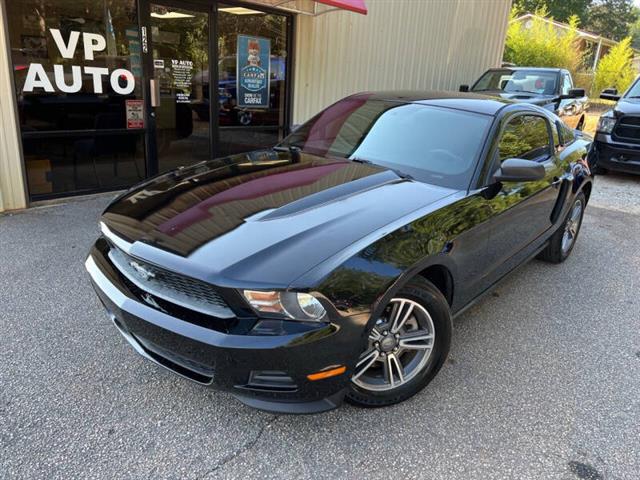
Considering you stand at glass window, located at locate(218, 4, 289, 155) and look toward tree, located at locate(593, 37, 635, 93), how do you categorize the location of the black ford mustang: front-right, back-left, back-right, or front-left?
back-right

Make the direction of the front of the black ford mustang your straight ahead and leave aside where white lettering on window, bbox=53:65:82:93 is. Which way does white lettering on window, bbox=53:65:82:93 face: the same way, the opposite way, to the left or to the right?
to the left

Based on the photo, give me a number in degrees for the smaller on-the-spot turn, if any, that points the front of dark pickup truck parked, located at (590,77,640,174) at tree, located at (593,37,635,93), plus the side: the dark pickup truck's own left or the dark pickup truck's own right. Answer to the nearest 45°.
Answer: approximately 180°

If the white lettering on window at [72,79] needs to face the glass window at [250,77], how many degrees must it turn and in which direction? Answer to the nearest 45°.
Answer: approximately 135° to its left

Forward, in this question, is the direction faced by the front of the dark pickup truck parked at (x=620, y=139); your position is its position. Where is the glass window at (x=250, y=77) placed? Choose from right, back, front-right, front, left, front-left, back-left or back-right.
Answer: front-right

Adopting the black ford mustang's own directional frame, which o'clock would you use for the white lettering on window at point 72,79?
The white lettering on window is roughly at 3 o'clock from the black ford mustang.

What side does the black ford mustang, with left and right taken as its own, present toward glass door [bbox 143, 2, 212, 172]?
right

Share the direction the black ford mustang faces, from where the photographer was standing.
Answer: facing the viewer and to the left of the viewer

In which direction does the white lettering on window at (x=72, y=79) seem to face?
toward the camera

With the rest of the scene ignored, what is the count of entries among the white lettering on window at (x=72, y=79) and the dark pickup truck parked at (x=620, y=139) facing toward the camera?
2

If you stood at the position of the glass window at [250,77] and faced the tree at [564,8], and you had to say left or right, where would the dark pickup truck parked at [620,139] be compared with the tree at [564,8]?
right

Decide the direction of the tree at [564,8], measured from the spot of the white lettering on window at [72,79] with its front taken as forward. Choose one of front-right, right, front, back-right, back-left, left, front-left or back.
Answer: back-left

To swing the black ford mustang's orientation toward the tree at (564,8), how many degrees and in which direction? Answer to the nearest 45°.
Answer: approximately 135° to its right

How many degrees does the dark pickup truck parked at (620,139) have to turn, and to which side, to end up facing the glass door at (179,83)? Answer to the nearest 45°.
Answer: approximately 45° to its right
